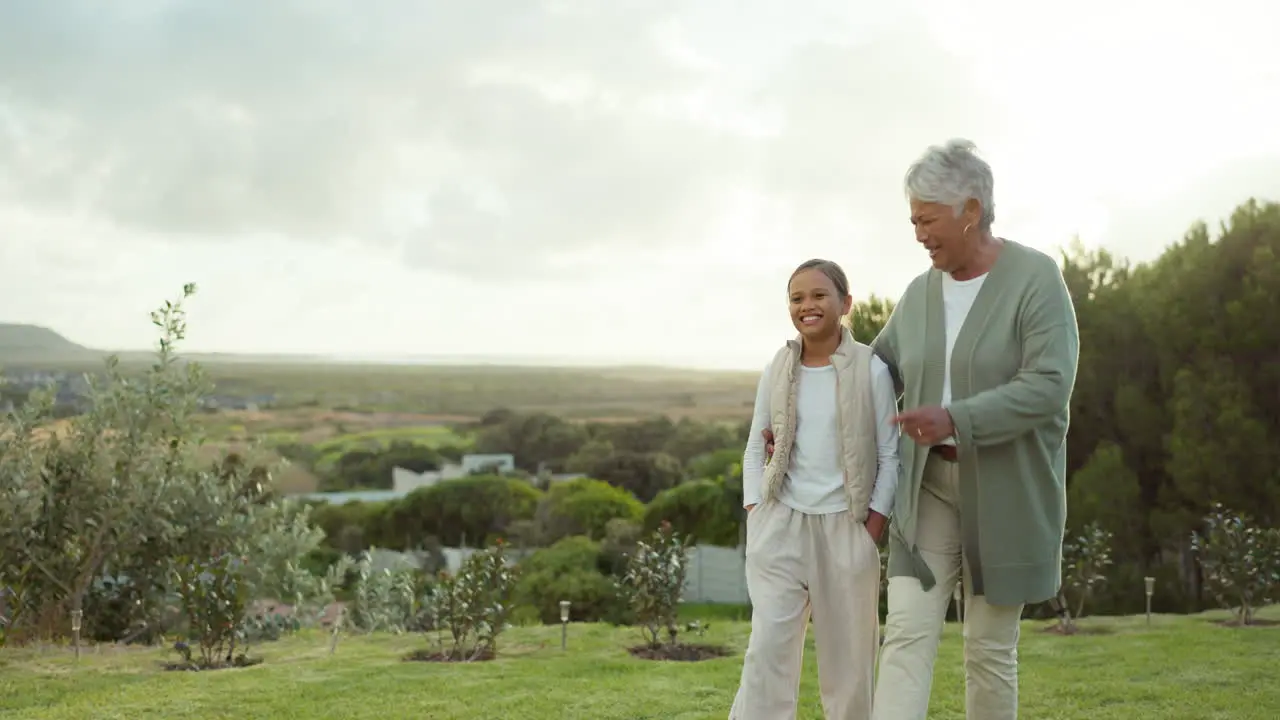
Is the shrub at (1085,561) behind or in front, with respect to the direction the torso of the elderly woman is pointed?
behind

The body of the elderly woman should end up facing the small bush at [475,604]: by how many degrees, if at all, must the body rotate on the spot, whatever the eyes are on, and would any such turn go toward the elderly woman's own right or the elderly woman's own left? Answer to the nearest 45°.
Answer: approximately 90° to the elderly woman's own right

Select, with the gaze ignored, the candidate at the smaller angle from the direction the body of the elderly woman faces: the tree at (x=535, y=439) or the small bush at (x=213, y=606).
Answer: the small bush

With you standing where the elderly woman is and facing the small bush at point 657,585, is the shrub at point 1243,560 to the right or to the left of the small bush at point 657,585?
right

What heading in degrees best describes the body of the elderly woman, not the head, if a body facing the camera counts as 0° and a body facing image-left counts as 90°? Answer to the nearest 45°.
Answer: approximately 45°

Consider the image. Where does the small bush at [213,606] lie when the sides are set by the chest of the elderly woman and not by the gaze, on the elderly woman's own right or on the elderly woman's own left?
on the elderly woman's own right

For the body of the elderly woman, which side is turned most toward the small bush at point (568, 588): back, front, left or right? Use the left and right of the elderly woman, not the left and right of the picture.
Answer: right

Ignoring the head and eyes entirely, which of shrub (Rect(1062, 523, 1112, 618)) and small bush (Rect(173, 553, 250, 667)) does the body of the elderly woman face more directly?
the small bush

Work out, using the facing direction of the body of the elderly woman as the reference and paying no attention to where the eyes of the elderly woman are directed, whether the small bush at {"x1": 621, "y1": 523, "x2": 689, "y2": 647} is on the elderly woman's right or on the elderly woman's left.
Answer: on the elderly woman's right

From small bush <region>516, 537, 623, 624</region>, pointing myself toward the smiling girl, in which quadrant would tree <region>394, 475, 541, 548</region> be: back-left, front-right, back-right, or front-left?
back-right

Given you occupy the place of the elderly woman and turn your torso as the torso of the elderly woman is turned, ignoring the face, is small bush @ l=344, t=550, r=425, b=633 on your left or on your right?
on your right
